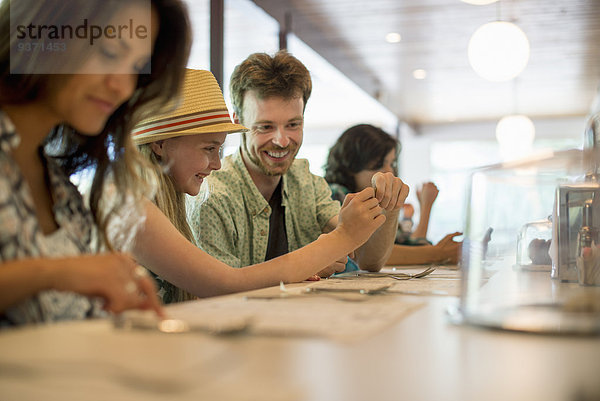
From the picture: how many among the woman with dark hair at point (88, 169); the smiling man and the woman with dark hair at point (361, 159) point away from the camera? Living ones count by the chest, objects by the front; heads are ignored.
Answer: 0

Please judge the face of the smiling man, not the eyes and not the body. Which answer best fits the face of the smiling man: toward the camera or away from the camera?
toward the camera

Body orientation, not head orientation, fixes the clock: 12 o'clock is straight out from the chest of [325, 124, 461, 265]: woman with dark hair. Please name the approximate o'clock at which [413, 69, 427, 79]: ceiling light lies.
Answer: The ceiling light is roughly at 9 o'clock from the woman with dark hair.

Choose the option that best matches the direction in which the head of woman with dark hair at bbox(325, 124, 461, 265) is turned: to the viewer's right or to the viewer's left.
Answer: to the viewer's right

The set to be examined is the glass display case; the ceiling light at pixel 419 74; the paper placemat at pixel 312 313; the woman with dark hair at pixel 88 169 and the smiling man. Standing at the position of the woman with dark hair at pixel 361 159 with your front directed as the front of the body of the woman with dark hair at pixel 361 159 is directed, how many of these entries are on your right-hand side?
4

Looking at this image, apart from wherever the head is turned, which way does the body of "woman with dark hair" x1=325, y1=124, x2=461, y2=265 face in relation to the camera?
to the viewer's right

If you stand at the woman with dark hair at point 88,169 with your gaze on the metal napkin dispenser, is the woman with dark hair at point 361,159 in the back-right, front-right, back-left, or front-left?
front-left

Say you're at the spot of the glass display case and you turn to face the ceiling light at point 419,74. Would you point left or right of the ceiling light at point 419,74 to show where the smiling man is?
left
